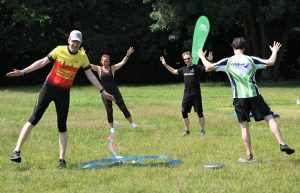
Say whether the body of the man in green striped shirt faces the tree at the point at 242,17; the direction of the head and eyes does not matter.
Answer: yes

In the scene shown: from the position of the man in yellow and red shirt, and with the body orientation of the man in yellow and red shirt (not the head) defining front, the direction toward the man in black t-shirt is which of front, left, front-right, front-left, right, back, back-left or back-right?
back-left

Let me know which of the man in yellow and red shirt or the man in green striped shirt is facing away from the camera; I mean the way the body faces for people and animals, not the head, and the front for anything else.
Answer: the man in green striped shirt

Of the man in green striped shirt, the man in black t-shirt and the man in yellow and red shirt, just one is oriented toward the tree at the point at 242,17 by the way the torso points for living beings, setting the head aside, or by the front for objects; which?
the man in green striped shirt

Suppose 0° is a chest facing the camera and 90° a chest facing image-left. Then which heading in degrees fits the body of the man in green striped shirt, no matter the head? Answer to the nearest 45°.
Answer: approximately 180°

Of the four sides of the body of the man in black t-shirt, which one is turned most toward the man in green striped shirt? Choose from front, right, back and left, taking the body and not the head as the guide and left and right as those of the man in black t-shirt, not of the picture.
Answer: front

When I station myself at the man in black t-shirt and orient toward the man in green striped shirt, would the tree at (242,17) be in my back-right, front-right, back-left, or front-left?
back-left

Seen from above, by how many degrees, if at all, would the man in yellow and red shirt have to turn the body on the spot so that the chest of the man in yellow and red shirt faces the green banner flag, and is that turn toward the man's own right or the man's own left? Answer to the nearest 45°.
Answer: approximately 135° to the man's own left

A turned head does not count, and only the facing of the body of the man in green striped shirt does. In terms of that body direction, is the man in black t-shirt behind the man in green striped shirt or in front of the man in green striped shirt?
in front

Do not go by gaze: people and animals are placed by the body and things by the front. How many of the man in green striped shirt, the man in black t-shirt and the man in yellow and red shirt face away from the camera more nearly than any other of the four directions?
1

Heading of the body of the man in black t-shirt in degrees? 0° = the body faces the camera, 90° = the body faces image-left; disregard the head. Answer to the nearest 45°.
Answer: approximately 0°

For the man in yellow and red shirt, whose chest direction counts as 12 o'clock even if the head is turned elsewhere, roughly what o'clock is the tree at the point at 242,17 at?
The tree is roughly at 7 o'clock from the man in yellow and red shirt.

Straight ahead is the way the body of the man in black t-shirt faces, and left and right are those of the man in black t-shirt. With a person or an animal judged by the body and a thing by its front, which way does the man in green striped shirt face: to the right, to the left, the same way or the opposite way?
the opposite way

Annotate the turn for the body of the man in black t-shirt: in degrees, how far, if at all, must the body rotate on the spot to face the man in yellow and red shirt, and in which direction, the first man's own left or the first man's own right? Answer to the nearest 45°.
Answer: approximately 45° to the first man's own right
